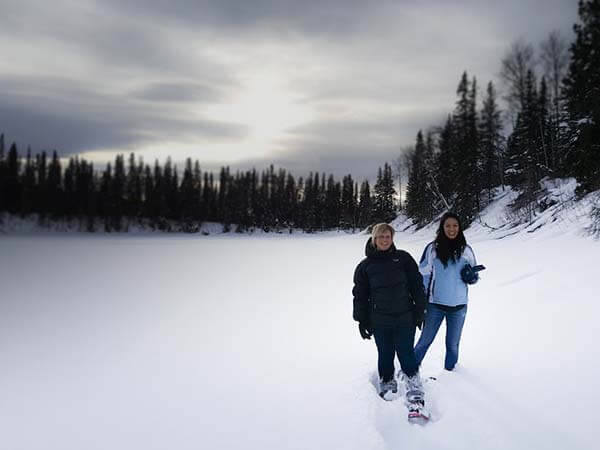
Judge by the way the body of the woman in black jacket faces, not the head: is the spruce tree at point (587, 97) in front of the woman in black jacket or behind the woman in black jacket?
behind

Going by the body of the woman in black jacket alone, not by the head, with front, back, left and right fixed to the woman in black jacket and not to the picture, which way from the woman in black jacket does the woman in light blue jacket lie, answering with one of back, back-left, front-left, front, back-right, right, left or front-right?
back-left

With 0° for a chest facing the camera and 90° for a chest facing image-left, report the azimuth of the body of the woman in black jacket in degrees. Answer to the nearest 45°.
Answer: approximately 0°

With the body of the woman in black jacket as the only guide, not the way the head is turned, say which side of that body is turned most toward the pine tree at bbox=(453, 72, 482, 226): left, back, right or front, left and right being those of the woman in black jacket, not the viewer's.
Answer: back

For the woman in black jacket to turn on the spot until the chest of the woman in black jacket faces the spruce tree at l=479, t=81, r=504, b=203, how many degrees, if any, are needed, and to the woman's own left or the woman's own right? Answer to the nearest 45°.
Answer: approximately 180°
